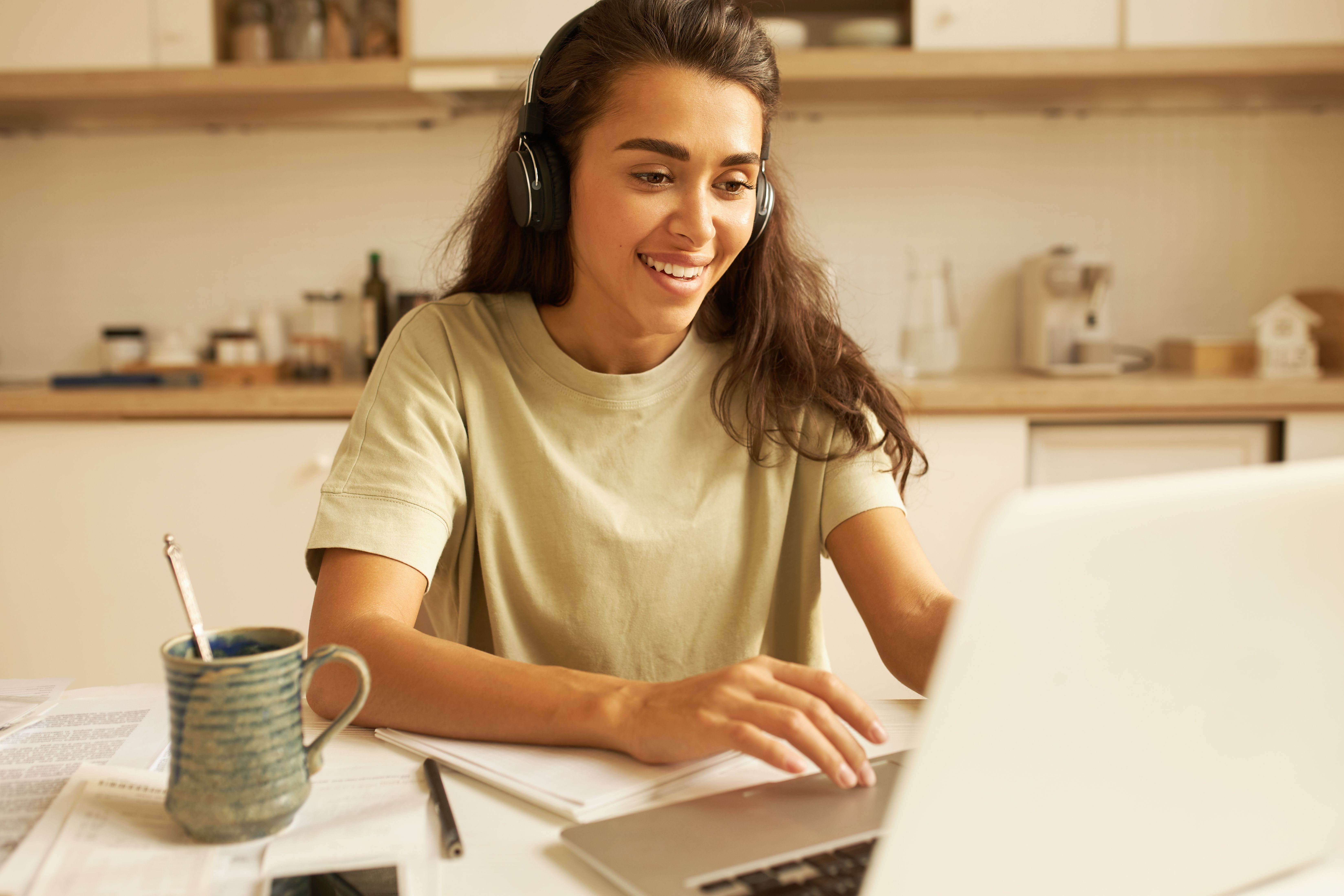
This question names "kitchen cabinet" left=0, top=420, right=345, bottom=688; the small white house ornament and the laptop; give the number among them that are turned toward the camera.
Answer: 2

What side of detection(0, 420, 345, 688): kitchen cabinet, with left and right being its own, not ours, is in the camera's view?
front

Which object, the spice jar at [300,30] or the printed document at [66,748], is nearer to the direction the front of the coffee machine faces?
the printed document

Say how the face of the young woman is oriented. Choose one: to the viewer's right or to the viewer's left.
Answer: to the viewer's right

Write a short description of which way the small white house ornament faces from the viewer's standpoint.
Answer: facing the viewer

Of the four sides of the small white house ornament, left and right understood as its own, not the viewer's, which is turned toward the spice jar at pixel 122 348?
right

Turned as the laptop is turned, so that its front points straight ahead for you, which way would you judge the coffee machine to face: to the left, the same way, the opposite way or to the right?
the opposite way

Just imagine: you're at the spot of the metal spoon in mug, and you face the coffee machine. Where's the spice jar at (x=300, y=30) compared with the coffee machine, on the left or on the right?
left

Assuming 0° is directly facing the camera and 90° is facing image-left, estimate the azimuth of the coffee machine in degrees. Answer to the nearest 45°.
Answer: approximately 315°

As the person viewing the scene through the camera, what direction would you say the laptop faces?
facing away from the viewer and to the left of the viewer

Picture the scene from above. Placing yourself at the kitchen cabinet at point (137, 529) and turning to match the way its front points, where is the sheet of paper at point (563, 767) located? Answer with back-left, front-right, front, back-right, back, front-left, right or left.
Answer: front

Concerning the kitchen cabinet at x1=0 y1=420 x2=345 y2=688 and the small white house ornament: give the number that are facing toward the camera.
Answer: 2

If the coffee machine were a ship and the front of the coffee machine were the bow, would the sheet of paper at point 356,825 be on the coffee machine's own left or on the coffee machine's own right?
on the coffee machine's own right

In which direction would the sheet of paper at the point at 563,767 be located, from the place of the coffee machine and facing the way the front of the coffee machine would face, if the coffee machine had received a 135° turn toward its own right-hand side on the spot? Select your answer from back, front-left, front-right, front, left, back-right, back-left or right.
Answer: left

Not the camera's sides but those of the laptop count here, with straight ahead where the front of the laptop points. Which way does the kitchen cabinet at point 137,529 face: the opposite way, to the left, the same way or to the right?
the opposite way
